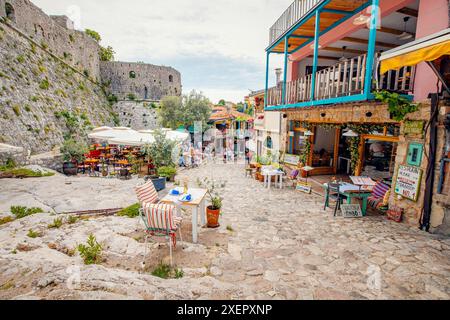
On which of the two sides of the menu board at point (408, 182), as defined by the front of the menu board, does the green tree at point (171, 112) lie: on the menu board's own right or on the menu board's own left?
on the menu board's own right

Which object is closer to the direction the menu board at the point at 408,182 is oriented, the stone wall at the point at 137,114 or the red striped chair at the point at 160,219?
the red striped chair

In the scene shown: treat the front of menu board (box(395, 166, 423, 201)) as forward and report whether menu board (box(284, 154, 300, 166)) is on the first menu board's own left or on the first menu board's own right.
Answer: on the first menu board's own right

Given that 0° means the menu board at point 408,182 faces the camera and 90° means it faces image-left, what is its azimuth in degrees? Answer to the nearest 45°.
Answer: approximately 45°

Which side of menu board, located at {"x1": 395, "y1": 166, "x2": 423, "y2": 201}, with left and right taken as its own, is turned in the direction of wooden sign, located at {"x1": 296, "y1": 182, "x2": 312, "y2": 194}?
right

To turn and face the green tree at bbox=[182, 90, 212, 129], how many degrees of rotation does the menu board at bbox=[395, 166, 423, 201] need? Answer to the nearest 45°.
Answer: approximately 90° to its right
